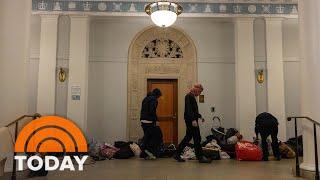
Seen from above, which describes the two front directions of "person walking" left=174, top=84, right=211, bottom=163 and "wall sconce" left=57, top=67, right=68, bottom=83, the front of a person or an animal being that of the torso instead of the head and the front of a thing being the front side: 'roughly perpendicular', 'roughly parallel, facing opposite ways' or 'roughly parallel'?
roughly perpendicular

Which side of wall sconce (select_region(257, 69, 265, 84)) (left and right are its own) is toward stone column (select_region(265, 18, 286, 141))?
left

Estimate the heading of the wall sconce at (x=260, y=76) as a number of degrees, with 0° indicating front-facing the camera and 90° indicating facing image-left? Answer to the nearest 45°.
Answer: approximately 0°

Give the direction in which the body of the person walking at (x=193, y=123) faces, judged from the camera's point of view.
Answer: to the viewer's right

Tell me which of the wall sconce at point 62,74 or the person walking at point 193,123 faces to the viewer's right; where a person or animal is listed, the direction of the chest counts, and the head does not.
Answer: the person walking

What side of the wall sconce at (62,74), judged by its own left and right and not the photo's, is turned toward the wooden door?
left

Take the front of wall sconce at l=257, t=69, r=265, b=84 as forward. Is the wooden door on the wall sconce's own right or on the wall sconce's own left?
on the wall sconce's own right

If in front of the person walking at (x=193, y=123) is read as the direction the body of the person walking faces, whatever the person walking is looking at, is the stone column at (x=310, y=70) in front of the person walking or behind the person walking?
in front

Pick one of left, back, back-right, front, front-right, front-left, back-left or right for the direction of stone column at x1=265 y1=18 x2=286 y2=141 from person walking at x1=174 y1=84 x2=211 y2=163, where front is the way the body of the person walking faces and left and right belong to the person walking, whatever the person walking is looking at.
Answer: front-left
